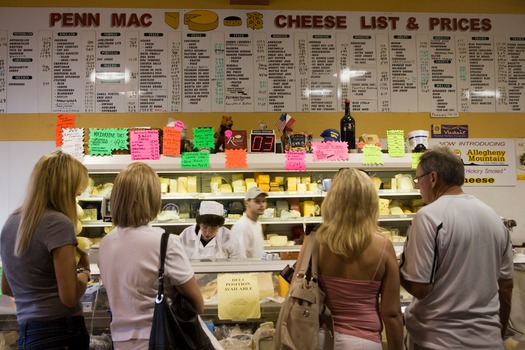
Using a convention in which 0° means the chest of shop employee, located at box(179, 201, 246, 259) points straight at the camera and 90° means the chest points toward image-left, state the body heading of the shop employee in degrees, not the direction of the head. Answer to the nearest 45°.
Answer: approximately 0°

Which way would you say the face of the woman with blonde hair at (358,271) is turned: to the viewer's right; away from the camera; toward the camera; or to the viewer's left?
away from the camera

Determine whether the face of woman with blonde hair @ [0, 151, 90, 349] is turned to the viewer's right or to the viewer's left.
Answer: to the viewer's right

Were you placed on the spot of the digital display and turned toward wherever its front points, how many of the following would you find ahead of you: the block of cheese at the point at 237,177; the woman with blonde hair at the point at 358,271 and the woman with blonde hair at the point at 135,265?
2

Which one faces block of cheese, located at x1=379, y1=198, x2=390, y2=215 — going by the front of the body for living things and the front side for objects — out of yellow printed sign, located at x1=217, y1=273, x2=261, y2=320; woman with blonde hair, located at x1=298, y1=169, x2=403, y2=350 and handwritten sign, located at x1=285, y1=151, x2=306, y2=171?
the woman with blonde hair

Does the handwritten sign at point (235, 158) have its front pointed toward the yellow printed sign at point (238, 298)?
yes

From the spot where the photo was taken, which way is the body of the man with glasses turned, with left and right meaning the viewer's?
facing away from the viewer and to the left of the viewer

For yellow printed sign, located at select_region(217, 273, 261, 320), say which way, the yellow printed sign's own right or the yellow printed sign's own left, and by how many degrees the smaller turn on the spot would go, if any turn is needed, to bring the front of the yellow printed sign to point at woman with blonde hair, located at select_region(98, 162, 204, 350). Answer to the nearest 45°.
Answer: approximately 45° to the yellow printed sign's own right
